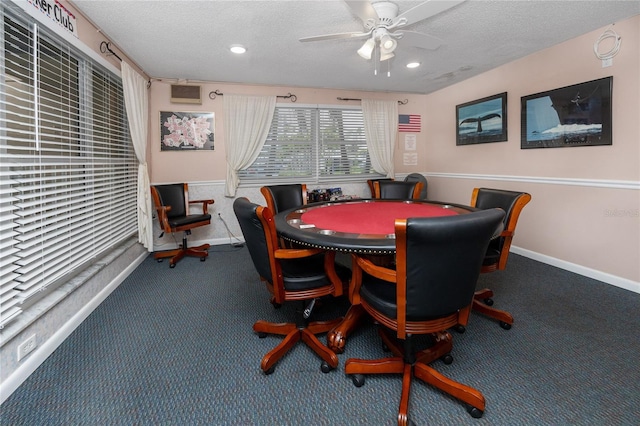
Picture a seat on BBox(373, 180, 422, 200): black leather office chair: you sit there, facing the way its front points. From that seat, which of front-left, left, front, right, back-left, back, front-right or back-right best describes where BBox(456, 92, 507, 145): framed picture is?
back-left

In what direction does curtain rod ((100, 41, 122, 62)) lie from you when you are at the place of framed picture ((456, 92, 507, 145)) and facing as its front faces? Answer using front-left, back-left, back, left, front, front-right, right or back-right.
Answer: front

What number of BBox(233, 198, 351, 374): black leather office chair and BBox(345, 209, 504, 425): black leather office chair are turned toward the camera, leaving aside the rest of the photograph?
0

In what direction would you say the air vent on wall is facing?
toward the camera

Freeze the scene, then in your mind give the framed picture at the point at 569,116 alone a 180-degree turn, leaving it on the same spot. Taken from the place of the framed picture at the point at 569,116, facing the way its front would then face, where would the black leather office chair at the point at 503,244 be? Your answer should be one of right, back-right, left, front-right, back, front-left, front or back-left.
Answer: back-right

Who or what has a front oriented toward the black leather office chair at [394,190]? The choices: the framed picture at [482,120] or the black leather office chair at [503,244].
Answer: the framed picture

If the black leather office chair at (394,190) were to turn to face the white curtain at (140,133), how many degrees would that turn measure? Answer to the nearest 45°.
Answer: approximately 90° to its right

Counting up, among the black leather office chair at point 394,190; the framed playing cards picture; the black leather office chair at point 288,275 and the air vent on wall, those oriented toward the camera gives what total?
3

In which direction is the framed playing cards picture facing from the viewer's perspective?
toward the camera

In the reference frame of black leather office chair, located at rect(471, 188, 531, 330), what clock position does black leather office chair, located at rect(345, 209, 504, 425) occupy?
black leather office chair, located at rect(345, 209, 504, 425) is roughly at 11 o'clock from black leather office chair, located at rect(471, 188, 531, 330).

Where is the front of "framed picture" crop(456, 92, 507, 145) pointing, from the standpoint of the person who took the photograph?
facing the viewer and to the left of the viewer

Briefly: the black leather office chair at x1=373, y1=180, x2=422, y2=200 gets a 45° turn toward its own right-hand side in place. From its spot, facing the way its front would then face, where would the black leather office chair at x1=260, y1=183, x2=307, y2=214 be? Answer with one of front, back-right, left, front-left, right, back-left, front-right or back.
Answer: front

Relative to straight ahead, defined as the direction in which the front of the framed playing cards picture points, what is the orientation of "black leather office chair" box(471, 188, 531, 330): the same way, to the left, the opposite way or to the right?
to the right

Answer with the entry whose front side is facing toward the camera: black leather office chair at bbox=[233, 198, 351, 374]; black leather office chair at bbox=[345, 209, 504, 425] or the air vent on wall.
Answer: the air vent on wall

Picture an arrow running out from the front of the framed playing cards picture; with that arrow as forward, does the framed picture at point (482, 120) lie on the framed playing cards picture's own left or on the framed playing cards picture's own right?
on the framed playing cards picture's own left
